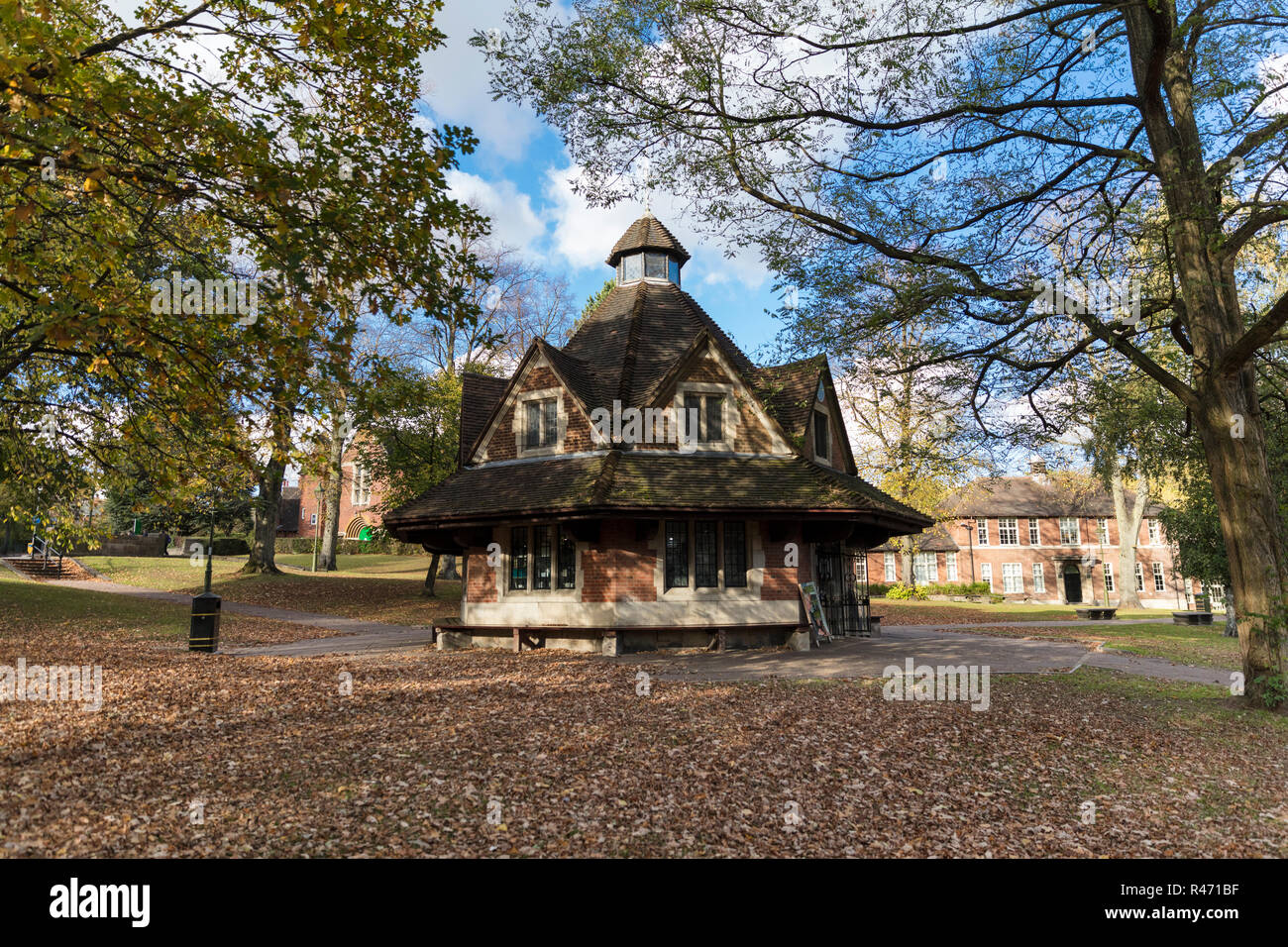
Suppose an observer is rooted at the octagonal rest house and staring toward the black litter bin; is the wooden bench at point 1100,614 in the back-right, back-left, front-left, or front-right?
back-right

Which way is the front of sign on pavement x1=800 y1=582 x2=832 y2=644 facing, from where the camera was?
facing the viewer and to the right of the viewer

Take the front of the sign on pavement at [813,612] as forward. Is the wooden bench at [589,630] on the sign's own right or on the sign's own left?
on the sign's own right

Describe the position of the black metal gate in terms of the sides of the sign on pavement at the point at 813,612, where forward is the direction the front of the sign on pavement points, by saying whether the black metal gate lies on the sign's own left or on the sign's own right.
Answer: on the sign's own left

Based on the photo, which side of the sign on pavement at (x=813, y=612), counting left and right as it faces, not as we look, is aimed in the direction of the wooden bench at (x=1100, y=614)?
left

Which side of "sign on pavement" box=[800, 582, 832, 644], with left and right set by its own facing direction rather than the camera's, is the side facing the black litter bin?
right
